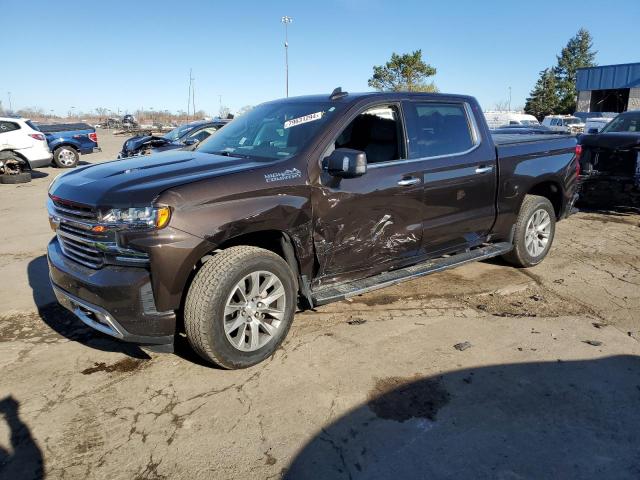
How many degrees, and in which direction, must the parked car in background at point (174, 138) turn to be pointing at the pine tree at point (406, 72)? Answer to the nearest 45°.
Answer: approximately 180°

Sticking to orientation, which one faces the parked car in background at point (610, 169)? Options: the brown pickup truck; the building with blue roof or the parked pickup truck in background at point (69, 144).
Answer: the building with blue roof

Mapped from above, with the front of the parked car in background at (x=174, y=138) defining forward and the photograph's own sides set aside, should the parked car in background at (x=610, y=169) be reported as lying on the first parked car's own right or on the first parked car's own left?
on the first parked car's own left

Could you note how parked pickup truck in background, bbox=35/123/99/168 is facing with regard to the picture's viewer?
facing to the left of the viewer

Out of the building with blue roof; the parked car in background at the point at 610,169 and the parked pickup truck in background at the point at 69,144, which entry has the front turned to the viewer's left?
the parked pickup truck in background at the point at 69,144

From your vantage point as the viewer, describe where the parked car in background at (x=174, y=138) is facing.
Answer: facing the viewer and to the left of the viewer

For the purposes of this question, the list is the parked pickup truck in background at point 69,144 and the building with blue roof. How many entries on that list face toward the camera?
1

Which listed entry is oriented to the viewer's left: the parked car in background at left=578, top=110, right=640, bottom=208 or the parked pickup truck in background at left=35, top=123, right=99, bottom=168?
the parked pickup truck in background at left=35, top=123, right=99, bottom=168

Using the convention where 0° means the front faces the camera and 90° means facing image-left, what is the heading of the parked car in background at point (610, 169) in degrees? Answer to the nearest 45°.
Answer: approximately 0°

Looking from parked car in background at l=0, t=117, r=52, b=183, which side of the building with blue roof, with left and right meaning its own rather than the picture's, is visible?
front

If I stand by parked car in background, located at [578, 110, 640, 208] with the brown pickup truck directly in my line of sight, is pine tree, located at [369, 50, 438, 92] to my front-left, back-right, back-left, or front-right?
back-right

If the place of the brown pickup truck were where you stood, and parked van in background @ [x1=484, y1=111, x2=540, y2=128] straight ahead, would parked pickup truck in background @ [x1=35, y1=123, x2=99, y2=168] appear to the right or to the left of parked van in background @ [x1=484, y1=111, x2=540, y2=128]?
left

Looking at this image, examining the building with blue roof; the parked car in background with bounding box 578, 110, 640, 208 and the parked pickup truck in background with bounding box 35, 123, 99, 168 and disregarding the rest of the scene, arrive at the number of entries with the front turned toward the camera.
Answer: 2
